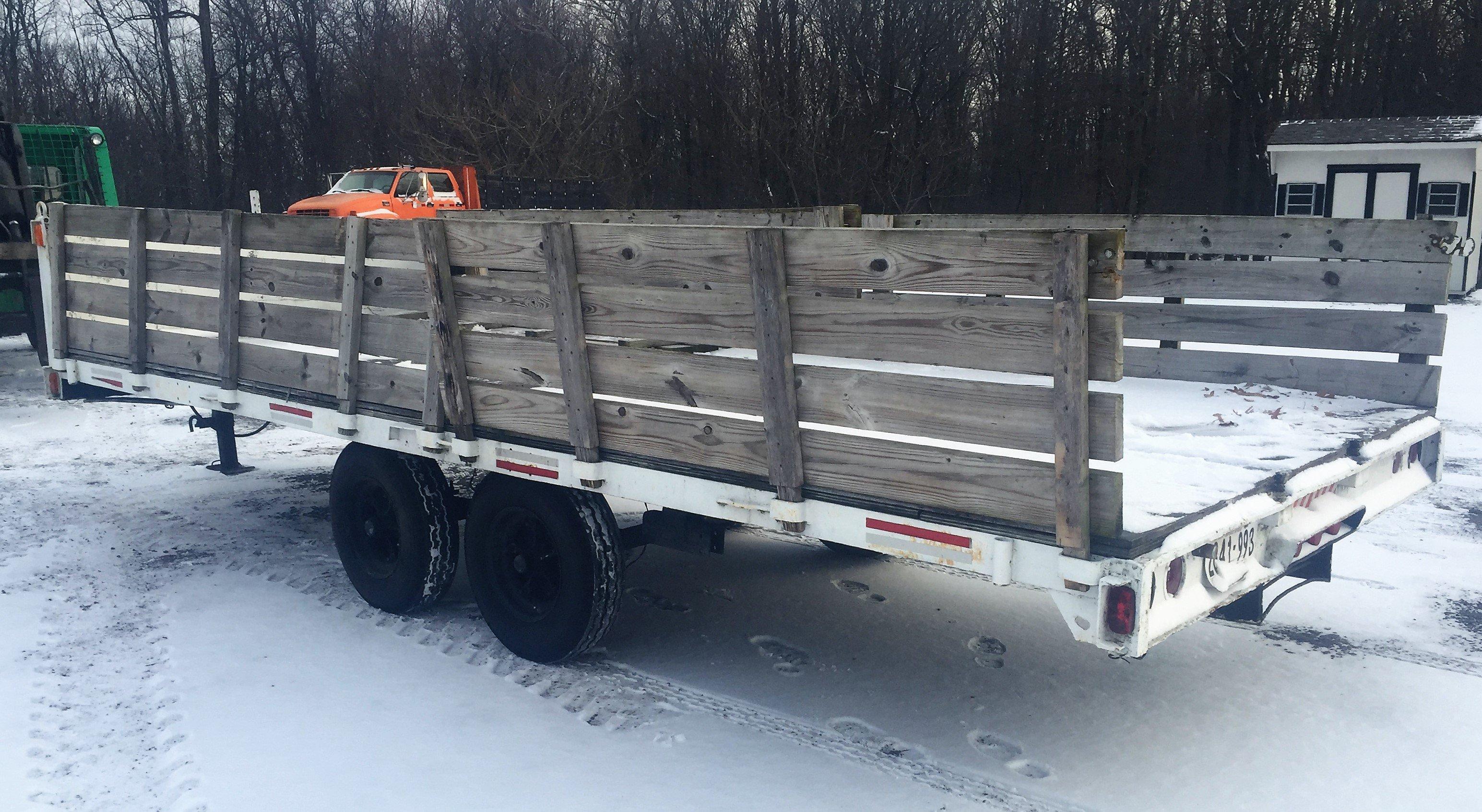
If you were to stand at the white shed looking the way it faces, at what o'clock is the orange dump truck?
The orange dump truck is roughly at 2 o'clock from the white shed.

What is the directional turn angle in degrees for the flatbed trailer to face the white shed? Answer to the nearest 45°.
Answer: approximately 90° to its right

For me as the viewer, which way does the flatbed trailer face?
facing away from the viewer and to the left of the viewer

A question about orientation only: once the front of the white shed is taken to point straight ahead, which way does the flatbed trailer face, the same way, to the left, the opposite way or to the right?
to the right

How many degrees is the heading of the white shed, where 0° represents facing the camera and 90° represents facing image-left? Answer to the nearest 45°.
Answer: approximately 0°

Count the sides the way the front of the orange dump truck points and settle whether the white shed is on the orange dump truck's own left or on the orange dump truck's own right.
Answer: on the orange dump truck's own left

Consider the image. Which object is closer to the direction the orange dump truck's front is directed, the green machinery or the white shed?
the green machinery

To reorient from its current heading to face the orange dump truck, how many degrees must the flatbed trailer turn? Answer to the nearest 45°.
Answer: approximately 45° to its right

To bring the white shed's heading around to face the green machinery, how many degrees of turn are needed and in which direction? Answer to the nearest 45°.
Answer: approximately 45° to its right

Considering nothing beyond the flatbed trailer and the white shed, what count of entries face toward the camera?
1
